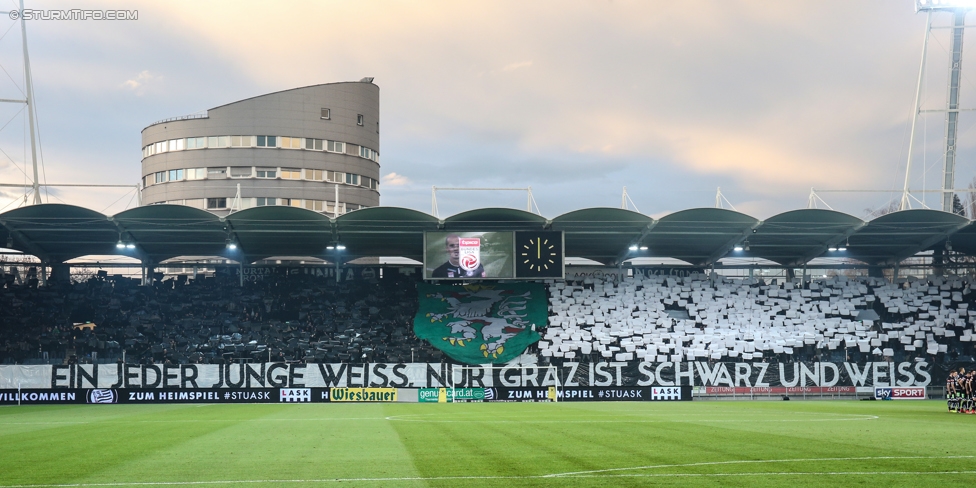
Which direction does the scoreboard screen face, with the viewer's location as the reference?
facing the viewer

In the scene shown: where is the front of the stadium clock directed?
toward the camera
